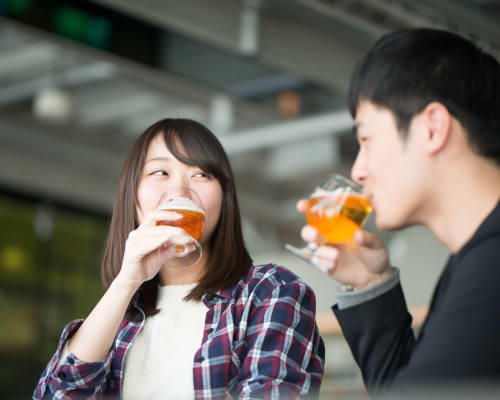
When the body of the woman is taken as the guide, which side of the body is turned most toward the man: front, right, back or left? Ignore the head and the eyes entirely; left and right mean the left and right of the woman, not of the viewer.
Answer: left

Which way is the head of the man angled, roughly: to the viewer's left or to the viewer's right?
to the viewer's left

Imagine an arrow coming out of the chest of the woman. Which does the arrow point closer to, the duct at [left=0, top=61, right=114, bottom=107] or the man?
the man

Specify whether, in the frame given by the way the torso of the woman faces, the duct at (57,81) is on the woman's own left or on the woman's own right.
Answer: on the woman's own right

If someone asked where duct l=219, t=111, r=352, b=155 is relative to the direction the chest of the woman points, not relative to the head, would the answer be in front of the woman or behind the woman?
behind

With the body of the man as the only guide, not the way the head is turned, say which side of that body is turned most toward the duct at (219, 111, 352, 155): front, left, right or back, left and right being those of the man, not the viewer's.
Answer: right

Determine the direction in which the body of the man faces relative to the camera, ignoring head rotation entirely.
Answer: to the viewer's left
